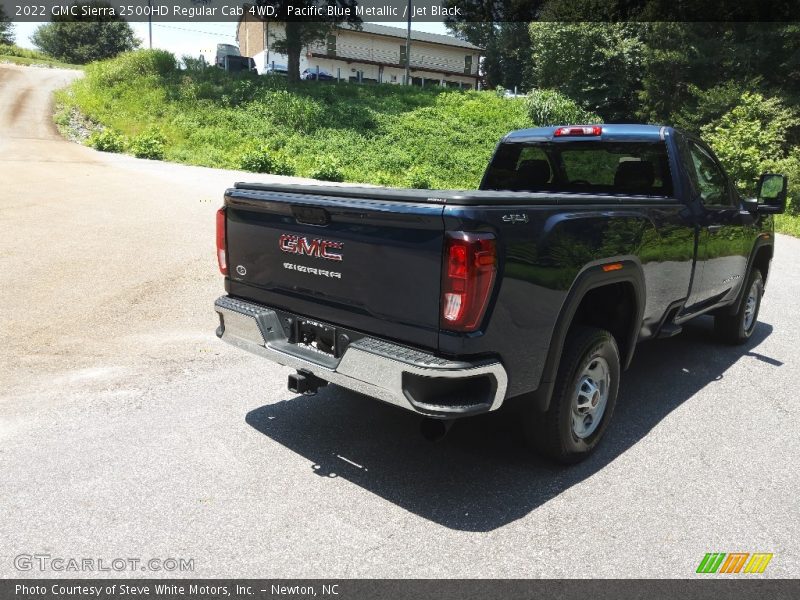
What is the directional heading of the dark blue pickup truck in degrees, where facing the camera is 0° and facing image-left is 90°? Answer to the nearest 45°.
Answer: approximately 225°

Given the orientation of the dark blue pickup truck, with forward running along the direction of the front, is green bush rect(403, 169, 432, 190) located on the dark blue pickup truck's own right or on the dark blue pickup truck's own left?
on the dark blue pickup truck's own left

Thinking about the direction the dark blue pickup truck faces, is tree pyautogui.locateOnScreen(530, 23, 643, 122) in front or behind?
in front

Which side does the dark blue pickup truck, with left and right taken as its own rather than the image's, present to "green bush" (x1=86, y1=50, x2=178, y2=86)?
left

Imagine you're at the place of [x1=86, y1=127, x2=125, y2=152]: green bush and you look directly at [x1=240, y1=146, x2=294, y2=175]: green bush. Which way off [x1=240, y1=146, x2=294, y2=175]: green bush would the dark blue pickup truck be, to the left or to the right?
right

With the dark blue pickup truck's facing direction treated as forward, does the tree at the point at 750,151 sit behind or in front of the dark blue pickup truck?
in front

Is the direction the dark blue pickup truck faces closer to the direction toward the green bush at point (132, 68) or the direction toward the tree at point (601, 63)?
the tree

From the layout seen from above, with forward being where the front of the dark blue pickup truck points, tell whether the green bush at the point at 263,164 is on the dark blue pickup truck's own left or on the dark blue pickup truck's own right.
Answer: on the dark blue pickup truck's own left

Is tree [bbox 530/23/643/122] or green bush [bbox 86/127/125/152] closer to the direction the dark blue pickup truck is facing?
the tree
